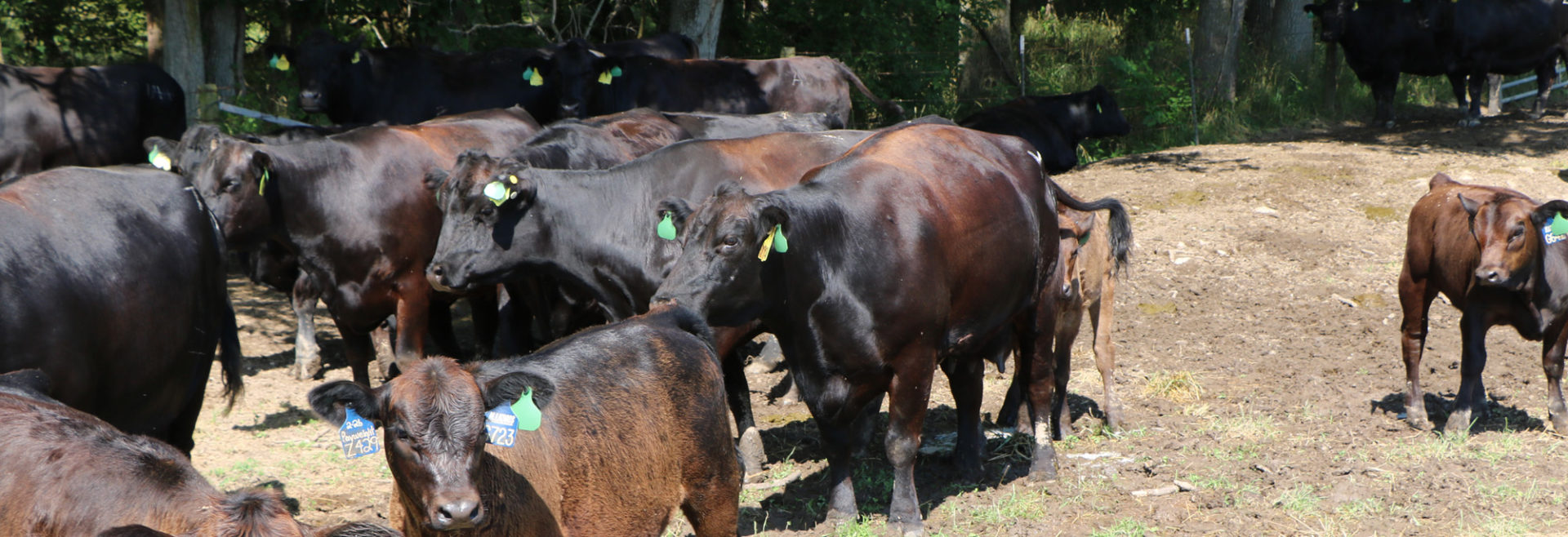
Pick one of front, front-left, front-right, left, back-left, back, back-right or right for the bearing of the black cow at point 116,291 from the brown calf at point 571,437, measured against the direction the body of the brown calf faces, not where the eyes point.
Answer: right

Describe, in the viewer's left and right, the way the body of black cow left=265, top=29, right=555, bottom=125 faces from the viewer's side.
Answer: facing to the left of the viewer

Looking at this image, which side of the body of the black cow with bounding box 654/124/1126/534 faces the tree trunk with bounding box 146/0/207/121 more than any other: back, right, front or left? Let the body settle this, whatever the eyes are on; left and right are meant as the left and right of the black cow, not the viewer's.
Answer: right

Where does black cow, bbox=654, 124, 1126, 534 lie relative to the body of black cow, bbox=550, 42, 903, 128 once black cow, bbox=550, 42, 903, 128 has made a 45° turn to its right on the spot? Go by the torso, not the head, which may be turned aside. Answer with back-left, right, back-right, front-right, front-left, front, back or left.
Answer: back-left

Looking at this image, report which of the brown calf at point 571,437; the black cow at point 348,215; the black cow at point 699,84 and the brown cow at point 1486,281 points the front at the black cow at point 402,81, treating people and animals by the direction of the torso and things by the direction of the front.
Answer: the black cow at point 699,84

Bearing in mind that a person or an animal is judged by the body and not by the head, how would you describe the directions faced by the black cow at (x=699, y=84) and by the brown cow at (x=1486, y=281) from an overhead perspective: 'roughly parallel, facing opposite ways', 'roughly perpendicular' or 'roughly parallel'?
roughly perpendicular

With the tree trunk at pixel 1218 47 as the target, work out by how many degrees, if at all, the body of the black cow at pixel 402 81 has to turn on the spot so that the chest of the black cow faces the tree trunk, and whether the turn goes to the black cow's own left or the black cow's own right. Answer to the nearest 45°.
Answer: approximately 180°

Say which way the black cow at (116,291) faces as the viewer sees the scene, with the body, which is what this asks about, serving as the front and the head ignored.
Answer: to the viewer's left

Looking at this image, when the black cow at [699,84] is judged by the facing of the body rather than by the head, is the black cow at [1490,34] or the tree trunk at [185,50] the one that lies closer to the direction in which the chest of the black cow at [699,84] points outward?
the tree trunk

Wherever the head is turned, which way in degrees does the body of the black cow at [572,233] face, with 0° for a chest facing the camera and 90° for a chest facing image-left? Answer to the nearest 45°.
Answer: approximately 90°

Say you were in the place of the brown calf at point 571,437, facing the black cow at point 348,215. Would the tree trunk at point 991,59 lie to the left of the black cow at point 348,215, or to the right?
right

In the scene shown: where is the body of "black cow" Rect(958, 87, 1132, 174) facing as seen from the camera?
to the viewer's right

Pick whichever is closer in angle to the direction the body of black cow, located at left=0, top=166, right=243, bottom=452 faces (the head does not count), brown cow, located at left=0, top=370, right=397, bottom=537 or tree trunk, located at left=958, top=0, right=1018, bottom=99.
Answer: the brown cow

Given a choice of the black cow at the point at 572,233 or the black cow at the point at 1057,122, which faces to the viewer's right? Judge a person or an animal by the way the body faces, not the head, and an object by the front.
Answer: the black cow at the point at 1057,122
